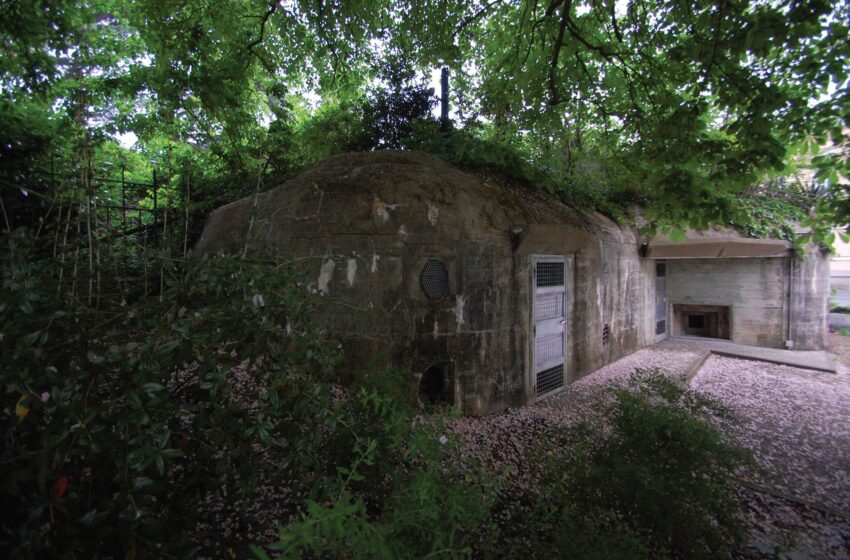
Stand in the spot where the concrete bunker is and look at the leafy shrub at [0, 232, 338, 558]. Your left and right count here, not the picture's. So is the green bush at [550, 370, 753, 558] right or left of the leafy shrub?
left

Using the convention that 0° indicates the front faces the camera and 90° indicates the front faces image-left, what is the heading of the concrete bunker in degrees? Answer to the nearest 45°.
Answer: approximately 315°

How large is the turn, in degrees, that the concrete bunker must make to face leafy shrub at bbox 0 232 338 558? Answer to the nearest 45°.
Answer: approximately 45° to its right

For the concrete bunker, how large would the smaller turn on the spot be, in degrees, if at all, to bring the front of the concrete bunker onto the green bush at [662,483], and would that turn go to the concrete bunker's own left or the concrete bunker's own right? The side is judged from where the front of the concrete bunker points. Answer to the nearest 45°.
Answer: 0° — it already faces it

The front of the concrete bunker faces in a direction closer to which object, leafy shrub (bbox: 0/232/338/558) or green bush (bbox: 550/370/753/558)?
the green bush
